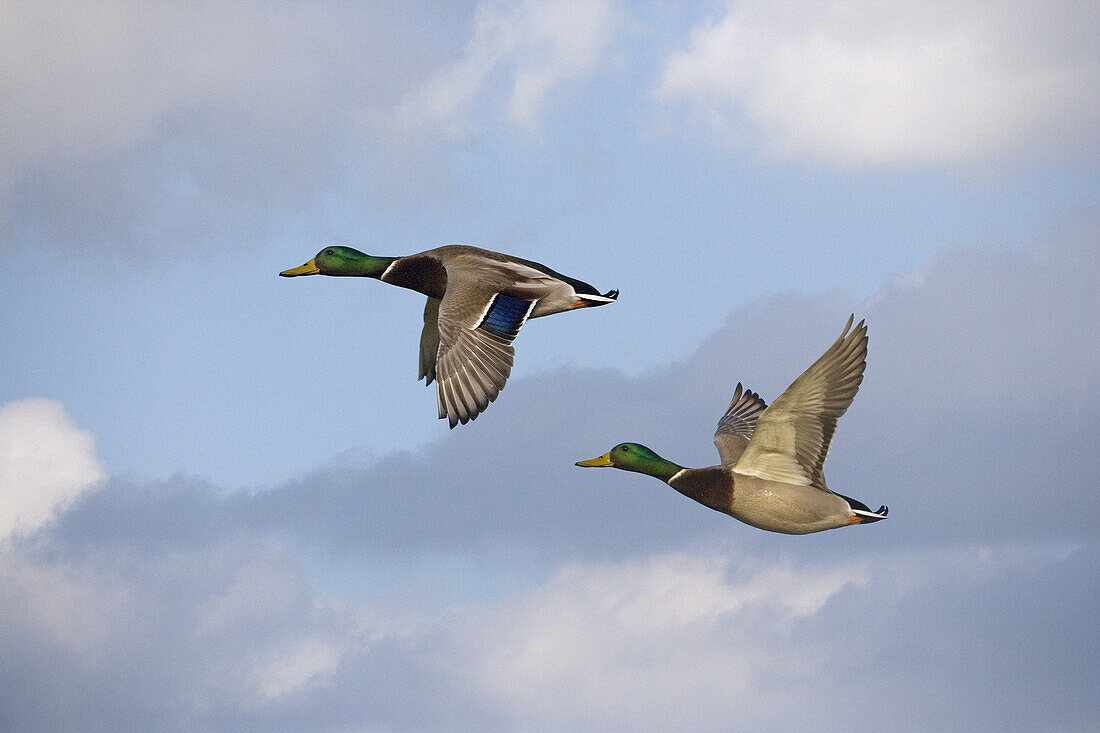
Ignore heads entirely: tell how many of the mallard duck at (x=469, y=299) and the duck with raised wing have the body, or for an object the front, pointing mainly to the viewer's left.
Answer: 2

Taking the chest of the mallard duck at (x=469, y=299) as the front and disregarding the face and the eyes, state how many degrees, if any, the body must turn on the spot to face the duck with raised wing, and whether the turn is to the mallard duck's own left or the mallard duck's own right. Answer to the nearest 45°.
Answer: approximately 180°

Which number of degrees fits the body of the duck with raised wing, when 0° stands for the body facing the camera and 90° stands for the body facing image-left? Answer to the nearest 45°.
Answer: approximately 90°

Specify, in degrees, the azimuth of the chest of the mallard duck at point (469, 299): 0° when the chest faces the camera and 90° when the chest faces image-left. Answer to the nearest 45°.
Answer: approximately 90°

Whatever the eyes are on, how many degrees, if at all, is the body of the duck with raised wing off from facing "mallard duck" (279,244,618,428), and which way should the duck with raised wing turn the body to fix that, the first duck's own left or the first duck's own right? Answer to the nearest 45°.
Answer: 0° — it already faces it
